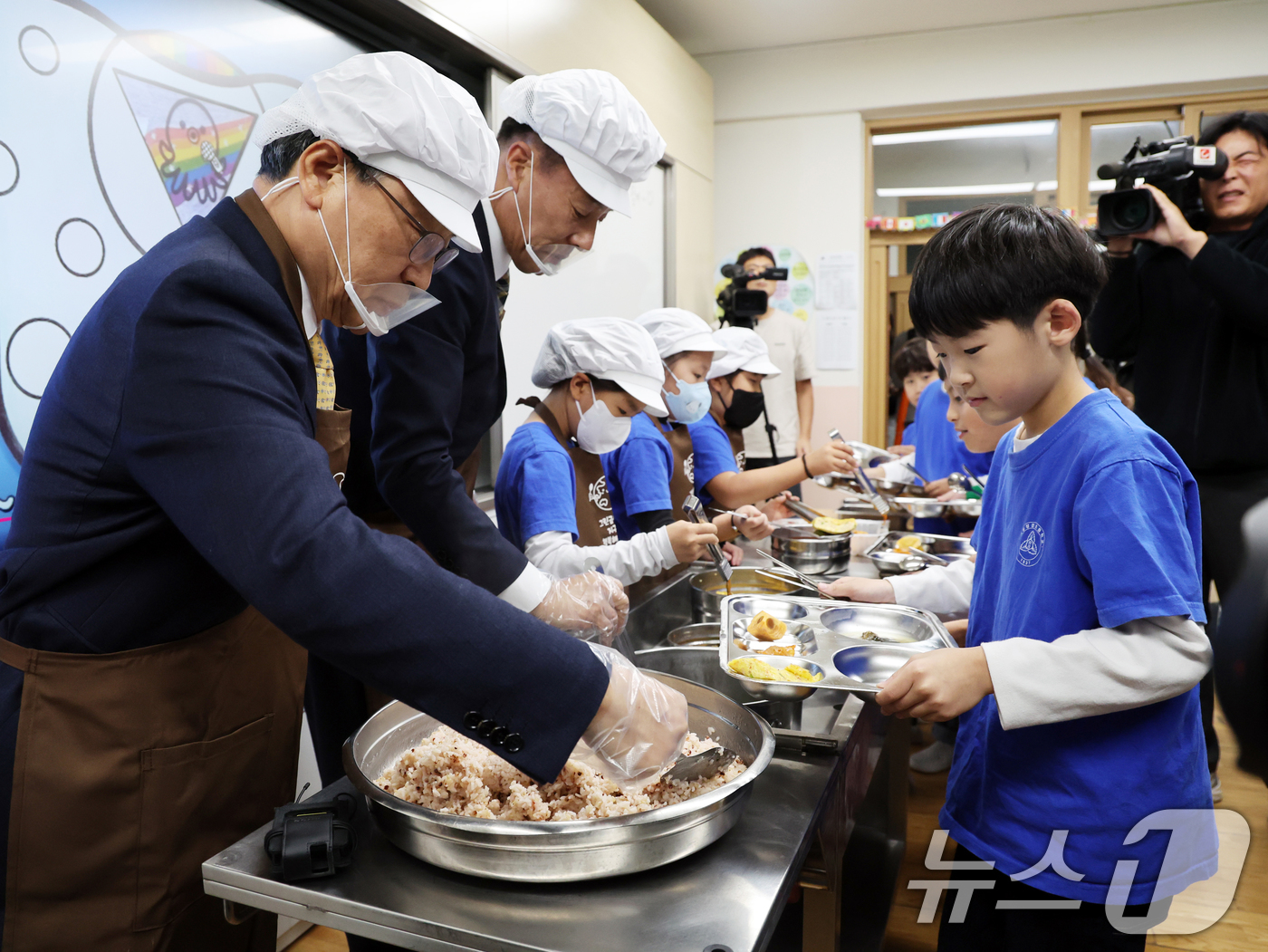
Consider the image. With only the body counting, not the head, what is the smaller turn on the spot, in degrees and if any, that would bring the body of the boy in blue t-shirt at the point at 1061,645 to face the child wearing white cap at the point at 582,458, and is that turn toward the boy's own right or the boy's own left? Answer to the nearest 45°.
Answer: approximately 90° to the boy's own right

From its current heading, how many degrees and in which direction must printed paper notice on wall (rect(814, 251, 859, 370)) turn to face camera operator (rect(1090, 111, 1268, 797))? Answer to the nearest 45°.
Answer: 0° — it already faces them

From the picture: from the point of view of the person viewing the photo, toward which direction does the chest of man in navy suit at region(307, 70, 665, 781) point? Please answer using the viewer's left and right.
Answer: facing to the right of the viewer

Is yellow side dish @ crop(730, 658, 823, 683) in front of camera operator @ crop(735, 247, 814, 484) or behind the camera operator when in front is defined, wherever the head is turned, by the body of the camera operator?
in front

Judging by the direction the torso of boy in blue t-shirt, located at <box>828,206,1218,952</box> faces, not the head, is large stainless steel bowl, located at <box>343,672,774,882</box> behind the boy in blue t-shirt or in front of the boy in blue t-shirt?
in front

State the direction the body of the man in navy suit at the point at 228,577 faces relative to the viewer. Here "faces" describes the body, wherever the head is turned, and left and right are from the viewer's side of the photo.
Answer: facing to the right of the viewer

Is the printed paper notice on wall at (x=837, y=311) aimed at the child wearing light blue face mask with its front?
yes

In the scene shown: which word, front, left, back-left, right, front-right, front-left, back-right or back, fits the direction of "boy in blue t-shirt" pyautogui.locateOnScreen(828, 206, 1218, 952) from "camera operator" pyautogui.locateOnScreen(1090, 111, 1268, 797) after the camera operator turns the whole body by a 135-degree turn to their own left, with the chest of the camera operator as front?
right

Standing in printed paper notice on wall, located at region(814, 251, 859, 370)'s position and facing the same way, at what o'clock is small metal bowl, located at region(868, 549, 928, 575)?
The small metal bowl is roughly at 12 o'clock from the printed paper notice on wall.

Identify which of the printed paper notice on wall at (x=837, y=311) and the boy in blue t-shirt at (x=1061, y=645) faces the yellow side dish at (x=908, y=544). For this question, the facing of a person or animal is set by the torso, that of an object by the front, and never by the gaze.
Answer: the printed paper notice on wall

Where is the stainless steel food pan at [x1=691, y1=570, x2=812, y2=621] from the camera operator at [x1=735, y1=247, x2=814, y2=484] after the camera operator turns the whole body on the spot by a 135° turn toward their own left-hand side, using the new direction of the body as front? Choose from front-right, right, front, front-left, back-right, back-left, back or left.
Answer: right

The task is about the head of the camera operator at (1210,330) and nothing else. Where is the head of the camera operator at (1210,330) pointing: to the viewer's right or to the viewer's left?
to the viewer's left

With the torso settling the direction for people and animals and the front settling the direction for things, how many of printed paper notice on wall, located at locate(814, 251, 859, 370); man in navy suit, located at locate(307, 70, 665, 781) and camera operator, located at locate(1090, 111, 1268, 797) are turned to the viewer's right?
1

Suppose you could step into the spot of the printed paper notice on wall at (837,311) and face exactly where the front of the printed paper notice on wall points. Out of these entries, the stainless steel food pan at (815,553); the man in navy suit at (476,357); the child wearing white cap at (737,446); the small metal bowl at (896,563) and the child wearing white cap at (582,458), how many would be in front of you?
5

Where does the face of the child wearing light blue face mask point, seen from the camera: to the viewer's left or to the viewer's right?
to the viewer's right

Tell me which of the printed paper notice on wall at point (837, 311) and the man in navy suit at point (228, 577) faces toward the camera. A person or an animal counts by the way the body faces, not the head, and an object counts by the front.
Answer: the printed paper notice on wall

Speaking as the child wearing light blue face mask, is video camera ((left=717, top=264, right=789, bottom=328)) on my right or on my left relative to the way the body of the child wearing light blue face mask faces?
on my left
